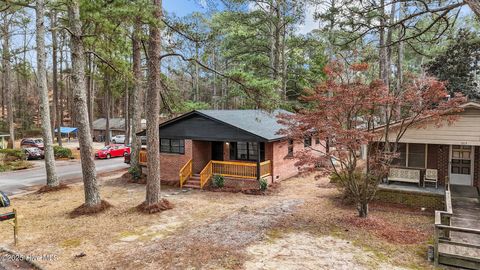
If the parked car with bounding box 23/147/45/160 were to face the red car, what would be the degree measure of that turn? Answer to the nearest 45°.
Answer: approximately 45° to its left

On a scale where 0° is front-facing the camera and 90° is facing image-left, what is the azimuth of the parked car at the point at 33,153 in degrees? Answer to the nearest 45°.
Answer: approximately 315°

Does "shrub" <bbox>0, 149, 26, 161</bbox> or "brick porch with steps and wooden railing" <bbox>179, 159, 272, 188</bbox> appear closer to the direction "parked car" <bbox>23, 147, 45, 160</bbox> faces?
the brick porch with steps and wooden railing
